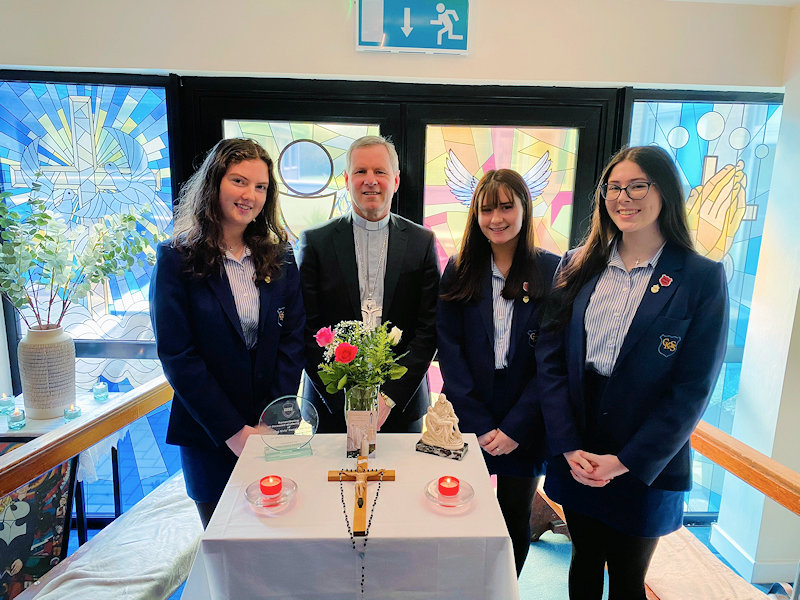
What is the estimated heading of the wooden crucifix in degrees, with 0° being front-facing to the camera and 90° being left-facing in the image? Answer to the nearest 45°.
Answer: approximately 0°

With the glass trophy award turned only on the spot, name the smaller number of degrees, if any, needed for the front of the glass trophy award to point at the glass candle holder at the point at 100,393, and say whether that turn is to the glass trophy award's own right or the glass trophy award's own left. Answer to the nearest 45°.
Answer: approximately 135° to the glass trophy award's own right

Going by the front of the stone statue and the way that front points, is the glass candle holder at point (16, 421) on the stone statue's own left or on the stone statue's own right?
on the stone statue's own right

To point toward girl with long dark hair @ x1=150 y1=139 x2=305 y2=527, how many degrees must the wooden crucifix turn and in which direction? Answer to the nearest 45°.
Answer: approximately 135° to its right

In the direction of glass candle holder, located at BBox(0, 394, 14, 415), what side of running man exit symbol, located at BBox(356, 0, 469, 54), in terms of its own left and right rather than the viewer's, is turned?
right

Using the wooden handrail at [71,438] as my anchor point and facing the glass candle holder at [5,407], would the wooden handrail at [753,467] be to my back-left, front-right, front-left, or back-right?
back-right

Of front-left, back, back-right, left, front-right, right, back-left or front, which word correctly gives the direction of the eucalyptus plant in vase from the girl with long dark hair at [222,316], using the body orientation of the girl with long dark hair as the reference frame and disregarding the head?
back
